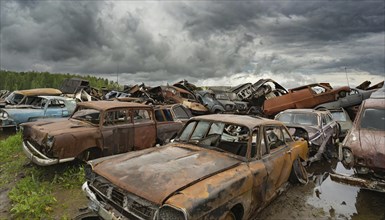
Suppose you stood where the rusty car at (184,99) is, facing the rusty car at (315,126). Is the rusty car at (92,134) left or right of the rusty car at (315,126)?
right

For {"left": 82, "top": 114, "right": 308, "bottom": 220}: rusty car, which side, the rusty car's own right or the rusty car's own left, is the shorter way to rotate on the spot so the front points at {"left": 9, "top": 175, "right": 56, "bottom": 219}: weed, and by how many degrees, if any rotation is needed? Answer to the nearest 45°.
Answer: approximately 45° to the rusty car's own right

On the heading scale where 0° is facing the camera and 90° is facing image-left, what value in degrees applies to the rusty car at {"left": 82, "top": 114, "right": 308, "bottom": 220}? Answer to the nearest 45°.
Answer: approximately 45°

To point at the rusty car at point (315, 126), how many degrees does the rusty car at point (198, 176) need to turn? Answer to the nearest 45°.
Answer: approximately 180°

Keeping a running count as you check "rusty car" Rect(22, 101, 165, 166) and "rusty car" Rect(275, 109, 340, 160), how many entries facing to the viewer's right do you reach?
0

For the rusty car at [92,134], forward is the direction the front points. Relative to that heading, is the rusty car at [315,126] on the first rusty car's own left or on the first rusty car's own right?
on the first rusty car's own left

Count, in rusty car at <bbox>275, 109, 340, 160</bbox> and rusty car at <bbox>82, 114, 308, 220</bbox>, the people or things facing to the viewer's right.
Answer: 0

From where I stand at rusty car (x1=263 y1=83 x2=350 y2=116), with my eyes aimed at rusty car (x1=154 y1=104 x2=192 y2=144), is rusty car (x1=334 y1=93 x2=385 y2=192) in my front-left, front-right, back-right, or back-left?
front-left

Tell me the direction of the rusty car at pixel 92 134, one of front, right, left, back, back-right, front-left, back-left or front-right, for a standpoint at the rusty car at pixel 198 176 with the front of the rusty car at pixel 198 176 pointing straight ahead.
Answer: right

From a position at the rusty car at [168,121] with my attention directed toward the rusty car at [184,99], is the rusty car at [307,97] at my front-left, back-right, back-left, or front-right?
front-right

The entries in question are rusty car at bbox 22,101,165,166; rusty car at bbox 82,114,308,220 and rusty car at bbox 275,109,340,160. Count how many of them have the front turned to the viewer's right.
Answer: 0

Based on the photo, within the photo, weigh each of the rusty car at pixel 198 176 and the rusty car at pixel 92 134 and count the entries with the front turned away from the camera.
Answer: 0

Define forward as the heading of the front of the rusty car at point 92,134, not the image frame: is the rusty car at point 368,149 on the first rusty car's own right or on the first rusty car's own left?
on the first rusty car's own left

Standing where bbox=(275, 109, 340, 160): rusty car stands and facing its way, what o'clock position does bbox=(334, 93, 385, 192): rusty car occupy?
bbox=(334, 93, 385, 192): rusty car is roughly at 10 o'clock from bbox=(275, 109, 340, 160): rusty car.
